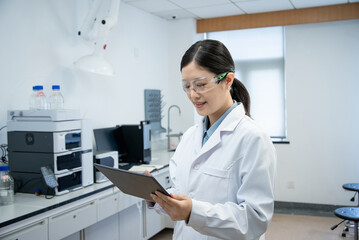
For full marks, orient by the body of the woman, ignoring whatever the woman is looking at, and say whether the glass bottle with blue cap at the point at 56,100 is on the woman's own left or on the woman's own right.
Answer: on the woman's own right

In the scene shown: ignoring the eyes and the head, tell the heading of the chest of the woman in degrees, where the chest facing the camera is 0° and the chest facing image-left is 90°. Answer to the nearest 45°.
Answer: approximately 45°

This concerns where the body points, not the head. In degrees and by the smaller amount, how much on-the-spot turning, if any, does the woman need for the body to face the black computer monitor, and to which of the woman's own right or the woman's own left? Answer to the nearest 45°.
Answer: approximately 90° to the woman's own right

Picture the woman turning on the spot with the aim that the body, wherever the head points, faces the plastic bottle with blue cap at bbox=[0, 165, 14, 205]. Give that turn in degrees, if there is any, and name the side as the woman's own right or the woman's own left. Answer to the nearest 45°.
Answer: approximately 90° to the woman's own right

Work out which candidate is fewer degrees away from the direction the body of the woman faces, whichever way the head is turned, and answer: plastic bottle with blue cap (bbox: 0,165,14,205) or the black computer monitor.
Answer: the plastic bottle with blue cap

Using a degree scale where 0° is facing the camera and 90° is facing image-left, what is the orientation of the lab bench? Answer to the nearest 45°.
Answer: approximately 315°
